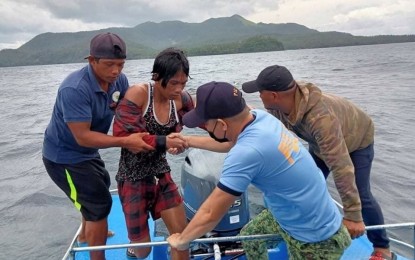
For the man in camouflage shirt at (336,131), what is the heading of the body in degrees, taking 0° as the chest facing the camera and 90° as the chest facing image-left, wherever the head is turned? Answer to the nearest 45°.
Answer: approximately 90°

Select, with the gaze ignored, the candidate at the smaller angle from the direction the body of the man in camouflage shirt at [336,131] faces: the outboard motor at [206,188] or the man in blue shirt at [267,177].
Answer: the outboard motor

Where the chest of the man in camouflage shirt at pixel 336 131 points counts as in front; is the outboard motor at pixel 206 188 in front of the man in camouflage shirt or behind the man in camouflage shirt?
in front

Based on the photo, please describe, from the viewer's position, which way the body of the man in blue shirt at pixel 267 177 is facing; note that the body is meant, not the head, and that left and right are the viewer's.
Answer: facing away from the viewer and to the left of the viewer

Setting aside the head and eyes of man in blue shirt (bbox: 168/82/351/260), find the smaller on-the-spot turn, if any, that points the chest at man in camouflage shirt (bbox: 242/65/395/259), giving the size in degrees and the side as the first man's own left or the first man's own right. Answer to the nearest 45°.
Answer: approximately 90° to the first man's own right

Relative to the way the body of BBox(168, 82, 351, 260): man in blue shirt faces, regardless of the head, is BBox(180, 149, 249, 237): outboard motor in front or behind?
in front

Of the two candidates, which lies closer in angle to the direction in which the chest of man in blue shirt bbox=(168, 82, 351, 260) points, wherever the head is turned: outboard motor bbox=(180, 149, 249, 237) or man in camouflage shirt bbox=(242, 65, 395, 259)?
the outboard motor

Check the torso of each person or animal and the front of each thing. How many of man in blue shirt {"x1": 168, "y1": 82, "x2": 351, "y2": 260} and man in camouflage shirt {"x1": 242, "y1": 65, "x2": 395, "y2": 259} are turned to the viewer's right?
0

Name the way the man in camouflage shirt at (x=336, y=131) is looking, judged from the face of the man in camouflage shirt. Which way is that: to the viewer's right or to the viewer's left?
to the viewer's left
